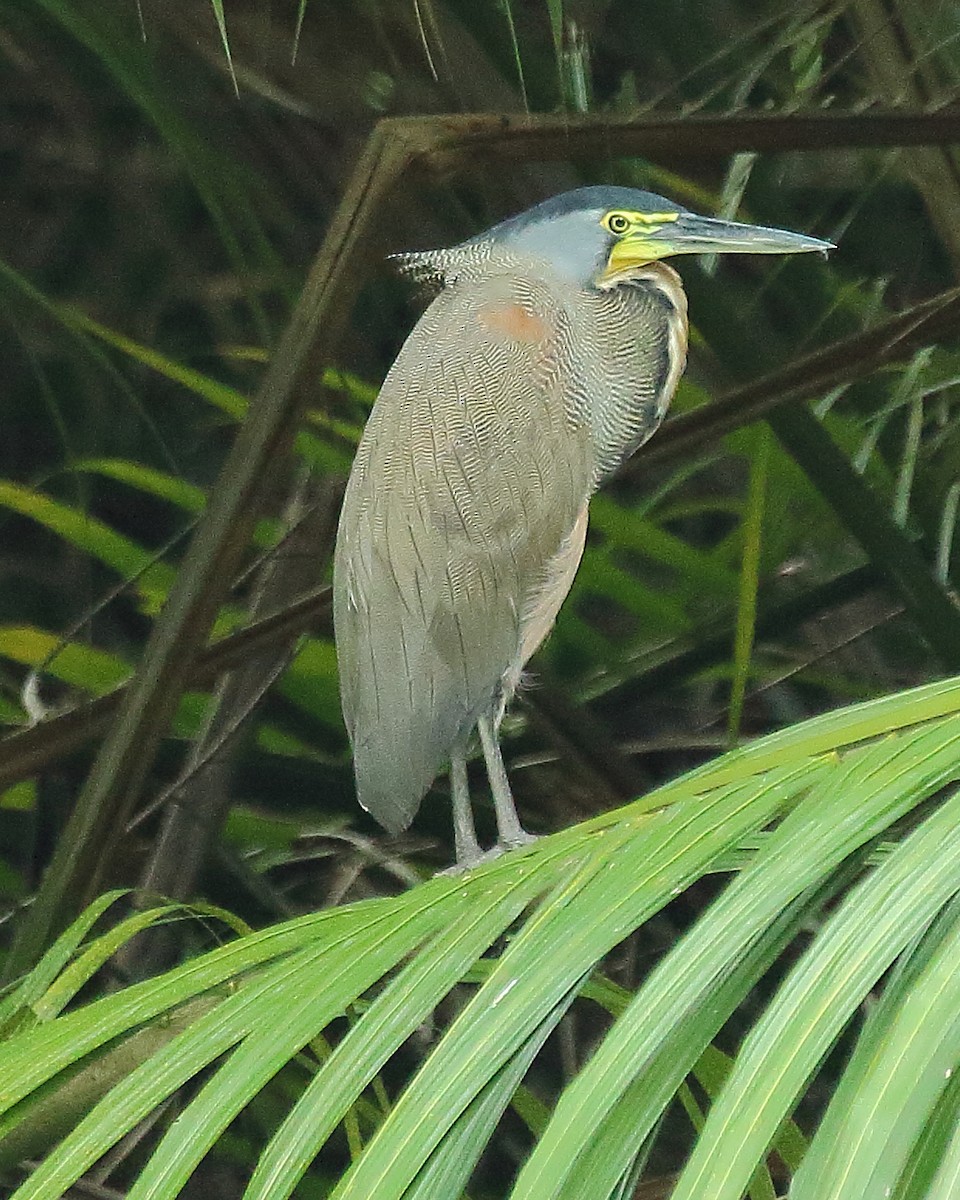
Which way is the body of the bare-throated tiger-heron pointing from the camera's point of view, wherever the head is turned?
to the viewer's right
